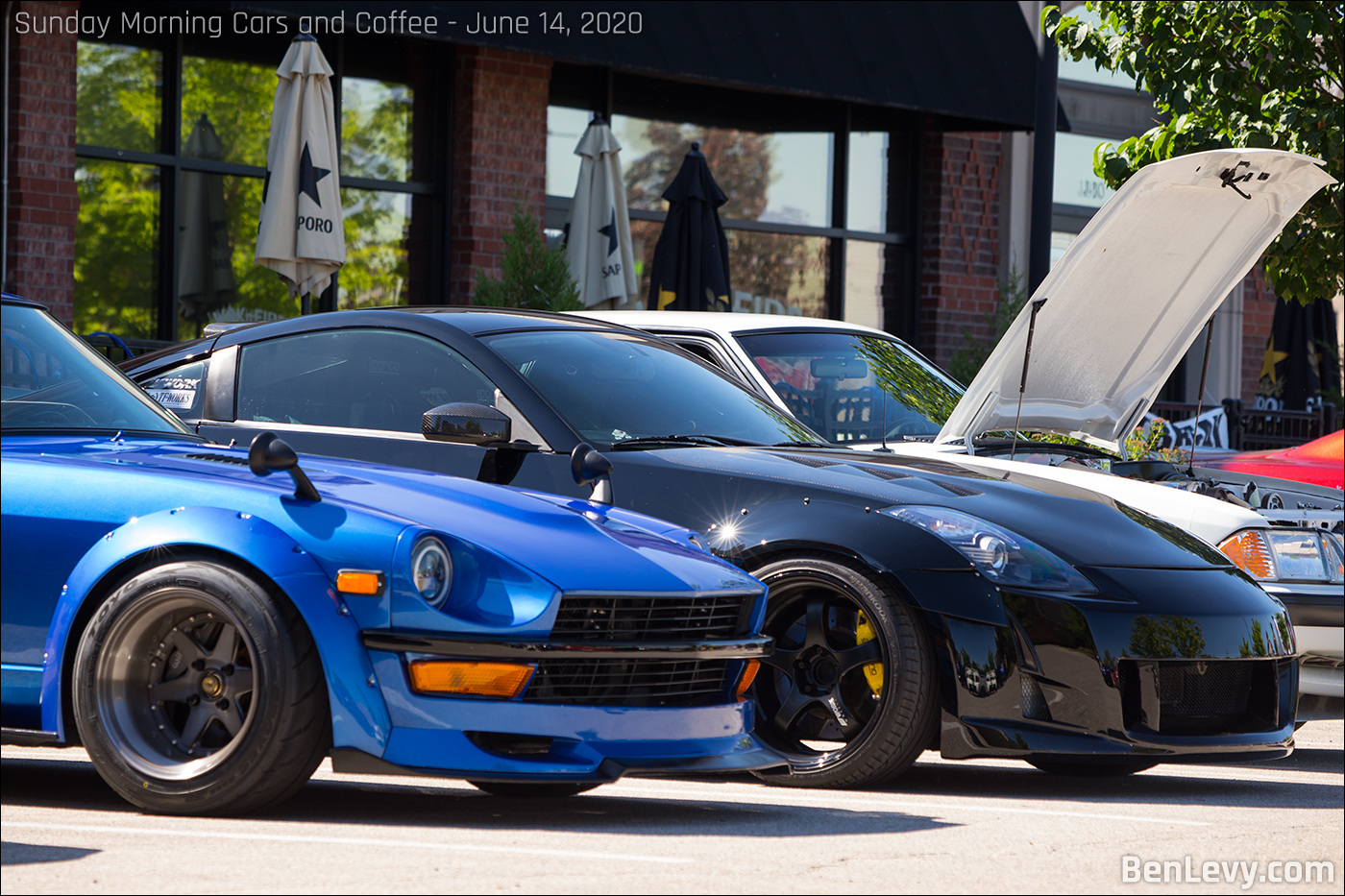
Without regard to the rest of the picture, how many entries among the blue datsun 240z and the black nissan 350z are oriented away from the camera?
0

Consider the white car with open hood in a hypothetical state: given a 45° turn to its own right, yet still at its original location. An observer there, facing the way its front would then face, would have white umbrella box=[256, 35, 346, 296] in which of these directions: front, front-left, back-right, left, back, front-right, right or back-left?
back-right

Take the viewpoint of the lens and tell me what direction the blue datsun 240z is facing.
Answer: facing the viewer and to the right of the viewer

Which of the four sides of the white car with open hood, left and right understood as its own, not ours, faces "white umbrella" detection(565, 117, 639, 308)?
back

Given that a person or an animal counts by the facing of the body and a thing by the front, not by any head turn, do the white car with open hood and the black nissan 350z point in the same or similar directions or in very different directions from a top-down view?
same or similar directions

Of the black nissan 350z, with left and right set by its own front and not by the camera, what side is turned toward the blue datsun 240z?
right

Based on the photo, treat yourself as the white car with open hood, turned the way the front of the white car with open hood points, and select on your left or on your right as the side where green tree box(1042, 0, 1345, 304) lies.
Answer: on your left

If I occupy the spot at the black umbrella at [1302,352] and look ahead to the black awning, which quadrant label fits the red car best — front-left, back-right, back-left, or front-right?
front-left

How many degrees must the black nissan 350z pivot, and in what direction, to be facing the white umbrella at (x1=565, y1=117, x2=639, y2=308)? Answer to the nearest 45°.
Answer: approximately 135° to its left

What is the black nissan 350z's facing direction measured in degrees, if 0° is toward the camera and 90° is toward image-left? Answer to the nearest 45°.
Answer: approximately 315°

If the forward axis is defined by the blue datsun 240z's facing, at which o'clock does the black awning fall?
The black awning is roughly at 8 o'clock from the blue datsun 240z.

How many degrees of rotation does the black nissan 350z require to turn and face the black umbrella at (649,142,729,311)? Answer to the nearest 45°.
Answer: approximately 135° to its left

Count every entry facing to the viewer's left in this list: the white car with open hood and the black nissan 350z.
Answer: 0

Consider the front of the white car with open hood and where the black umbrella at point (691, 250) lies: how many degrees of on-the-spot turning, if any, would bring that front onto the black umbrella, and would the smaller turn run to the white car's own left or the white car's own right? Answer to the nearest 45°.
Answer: approximately 180°

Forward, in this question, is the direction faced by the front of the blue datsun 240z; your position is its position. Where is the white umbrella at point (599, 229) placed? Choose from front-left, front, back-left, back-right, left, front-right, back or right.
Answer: back-left

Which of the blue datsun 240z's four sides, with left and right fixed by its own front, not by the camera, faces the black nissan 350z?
left

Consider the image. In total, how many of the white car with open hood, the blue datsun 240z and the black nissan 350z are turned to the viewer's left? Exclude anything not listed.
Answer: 0
